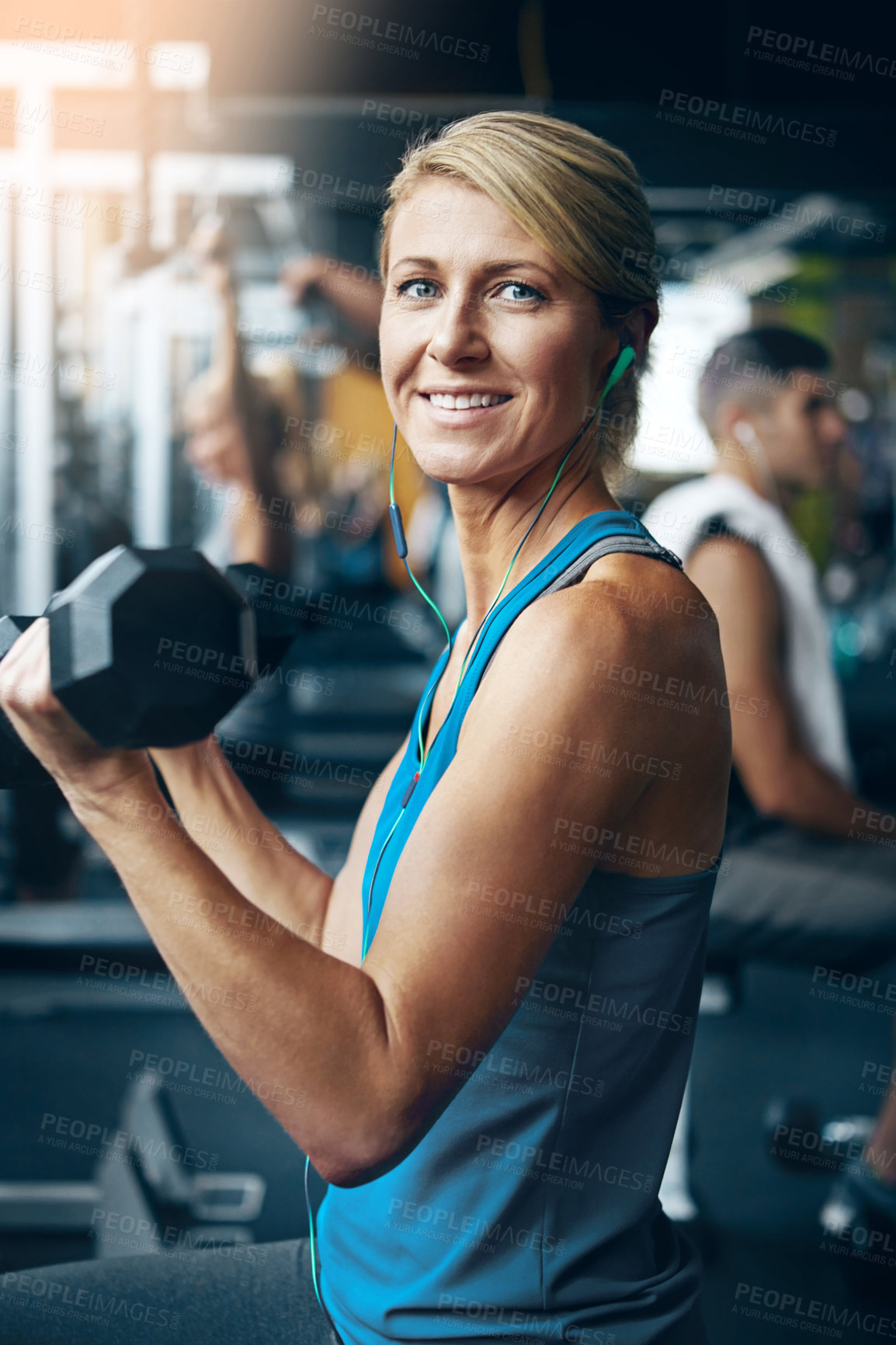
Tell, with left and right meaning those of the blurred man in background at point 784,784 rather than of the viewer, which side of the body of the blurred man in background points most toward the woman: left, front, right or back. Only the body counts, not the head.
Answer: right

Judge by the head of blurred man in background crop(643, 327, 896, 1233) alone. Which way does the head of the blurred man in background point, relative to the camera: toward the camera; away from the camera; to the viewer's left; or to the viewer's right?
to the viewer's right

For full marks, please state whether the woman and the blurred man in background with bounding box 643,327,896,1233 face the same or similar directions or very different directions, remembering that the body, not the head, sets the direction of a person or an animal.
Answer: very different directions

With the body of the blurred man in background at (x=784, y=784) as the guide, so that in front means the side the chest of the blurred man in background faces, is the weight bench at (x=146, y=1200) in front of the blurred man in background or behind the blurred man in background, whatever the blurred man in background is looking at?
behind

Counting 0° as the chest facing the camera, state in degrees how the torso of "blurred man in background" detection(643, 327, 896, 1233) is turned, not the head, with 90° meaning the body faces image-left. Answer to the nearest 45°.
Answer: approximately 270°

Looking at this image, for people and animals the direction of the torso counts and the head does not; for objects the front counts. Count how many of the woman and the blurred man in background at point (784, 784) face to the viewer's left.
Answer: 1

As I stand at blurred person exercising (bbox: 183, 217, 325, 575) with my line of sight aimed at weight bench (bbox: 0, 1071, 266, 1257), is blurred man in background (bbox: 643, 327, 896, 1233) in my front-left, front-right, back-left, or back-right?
front-left

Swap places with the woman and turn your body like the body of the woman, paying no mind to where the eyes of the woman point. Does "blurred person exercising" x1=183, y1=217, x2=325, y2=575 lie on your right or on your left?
on your right

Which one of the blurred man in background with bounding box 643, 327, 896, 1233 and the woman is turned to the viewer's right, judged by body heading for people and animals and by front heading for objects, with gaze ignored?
the blurred man in background

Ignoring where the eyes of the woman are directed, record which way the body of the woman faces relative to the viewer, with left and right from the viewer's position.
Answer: facing to the left of the viewer
